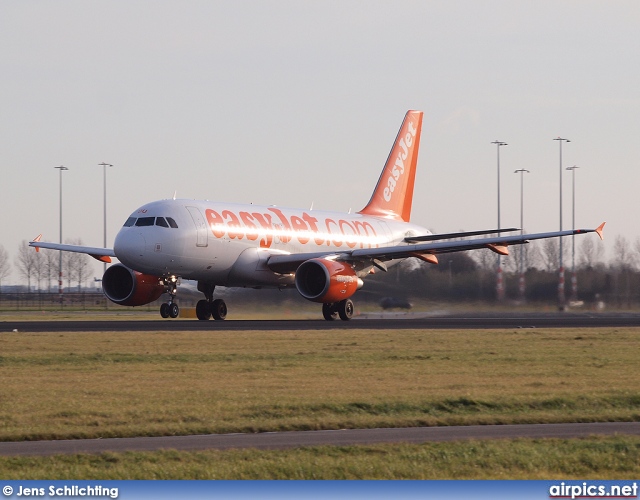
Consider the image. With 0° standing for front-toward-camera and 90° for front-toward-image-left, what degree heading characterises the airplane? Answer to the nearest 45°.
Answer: approximately 45°
